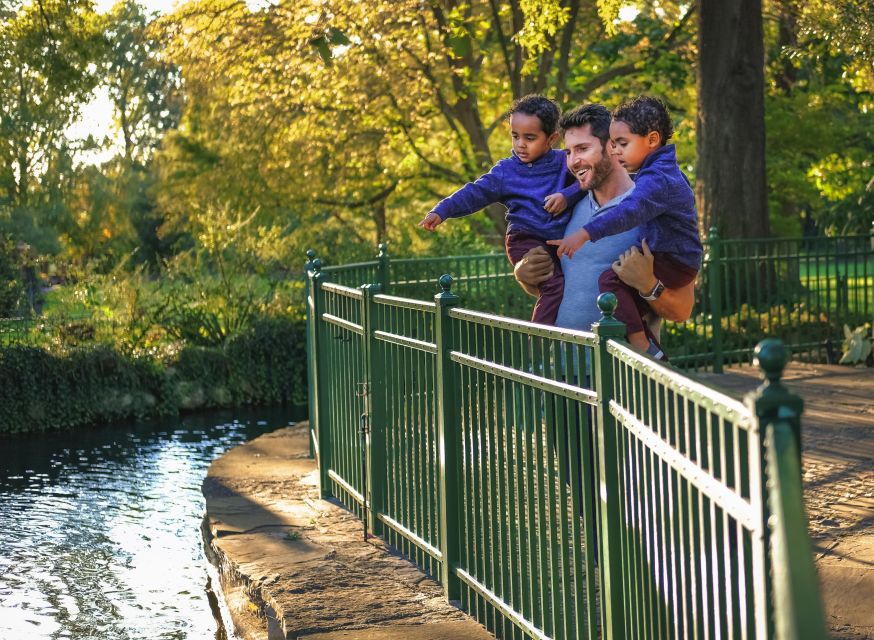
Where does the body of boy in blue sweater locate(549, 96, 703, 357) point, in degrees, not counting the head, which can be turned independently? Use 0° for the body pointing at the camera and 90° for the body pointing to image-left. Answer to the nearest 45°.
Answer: approximately 90°

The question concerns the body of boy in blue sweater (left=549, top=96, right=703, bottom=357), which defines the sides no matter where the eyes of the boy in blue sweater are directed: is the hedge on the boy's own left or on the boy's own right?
on the boy's own right

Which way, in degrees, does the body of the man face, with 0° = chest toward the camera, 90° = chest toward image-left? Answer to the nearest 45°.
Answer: approximately 45°

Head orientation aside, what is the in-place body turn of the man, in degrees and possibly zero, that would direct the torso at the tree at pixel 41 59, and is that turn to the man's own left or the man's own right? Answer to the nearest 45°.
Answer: approximately 90° to the man's own right

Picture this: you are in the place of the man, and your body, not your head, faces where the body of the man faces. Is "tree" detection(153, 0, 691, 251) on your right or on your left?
on your right

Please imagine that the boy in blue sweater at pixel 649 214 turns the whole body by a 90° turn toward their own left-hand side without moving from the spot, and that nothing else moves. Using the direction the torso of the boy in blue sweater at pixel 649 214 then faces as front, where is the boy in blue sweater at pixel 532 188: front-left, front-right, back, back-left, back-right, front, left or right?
back-right

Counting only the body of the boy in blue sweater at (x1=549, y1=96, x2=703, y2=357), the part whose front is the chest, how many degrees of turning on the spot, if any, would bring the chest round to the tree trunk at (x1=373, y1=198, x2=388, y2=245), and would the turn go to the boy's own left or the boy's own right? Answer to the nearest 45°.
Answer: approximately 90° to the boy's own right

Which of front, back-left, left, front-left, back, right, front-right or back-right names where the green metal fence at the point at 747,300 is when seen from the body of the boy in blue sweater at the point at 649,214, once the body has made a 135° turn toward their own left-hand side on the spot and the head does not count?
back-left

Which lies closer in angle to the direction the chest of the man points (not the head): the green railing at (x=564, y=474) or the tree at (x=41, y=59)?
the green railing

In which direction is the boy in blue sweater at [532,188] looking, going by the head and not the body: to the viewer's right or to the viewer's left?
to the viewer's left
